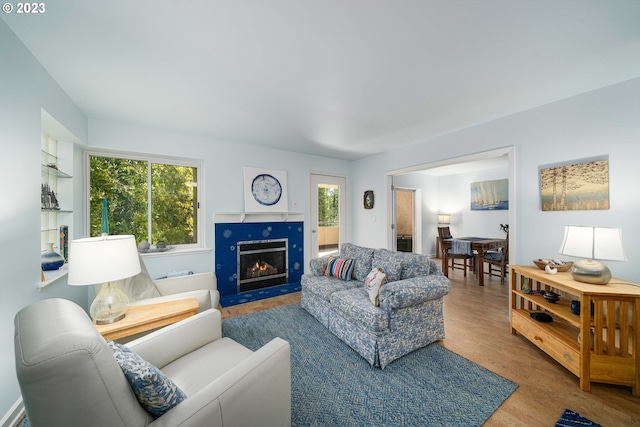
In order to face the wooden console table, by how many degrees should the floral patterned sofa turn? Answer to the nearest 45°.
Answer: approximately 135° to its left

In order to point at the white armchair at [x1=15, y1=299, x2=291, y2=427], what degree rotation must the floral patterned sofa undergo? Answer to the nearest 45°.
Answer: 0° — it already faces it

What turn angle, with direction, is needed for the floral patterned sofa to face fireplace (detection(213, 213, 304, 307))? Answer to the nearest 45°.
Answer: approximately 90° to its right

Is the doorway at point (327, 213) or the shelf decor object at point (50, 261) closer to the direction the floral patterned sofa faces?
the shelf decor object

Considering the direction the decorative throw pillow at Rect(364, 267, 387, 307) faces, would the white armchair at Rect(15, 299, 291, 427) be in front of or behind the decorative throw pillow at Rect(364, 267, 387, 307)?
in front

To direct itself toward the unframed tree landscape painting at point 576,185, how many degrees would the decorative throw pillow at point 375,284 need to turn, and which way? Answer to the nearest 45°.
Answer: approximately 135° to its left

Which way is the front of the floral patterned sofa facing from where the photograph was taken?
facing the viewer and to the left of the viewer

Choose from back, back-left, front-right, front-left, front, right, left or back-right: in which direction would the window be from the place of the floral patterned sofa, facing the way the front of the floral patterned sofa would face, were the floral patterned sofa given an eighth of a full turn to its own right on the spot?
front

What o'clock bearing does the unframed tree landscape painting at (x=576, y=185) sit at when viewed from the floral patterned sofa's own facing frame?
The unframed tree landscape painting is roughly at 7 o'clock from the floral patterned sofa.

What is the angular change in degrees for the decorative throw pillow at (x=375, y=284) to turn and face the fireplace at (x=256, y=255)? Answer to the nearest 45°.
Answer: approximately 90° to its right

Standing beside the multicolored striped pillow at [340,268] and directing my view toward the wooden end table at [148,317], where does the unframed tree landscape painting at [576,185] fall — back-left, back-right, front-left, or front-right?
back-left

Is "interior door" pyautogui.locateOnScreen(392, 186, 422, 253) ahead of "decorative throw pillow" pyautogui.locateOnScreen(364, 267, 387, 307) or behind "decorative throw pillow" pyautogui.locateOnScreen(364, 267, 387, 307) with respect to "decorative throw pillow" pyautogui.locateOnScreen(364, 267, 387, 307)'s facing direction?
behind

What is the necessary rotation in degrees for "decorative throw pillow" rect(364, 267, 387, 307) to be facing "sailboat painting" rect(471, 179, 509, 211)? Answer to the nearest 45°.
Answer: approximately 180°

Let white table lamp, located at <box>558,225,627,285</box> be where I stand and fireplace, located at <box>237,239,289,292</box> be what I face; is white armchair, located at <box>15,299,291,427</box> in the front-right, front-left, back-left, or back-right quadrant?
front-left

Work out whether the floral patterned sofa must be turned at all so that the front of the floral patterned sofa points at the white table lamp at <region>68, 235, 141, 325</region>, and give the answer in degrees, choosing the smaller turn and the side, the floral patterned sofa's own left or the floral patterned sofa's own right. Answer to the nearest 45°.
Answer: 0° — it already faces it
